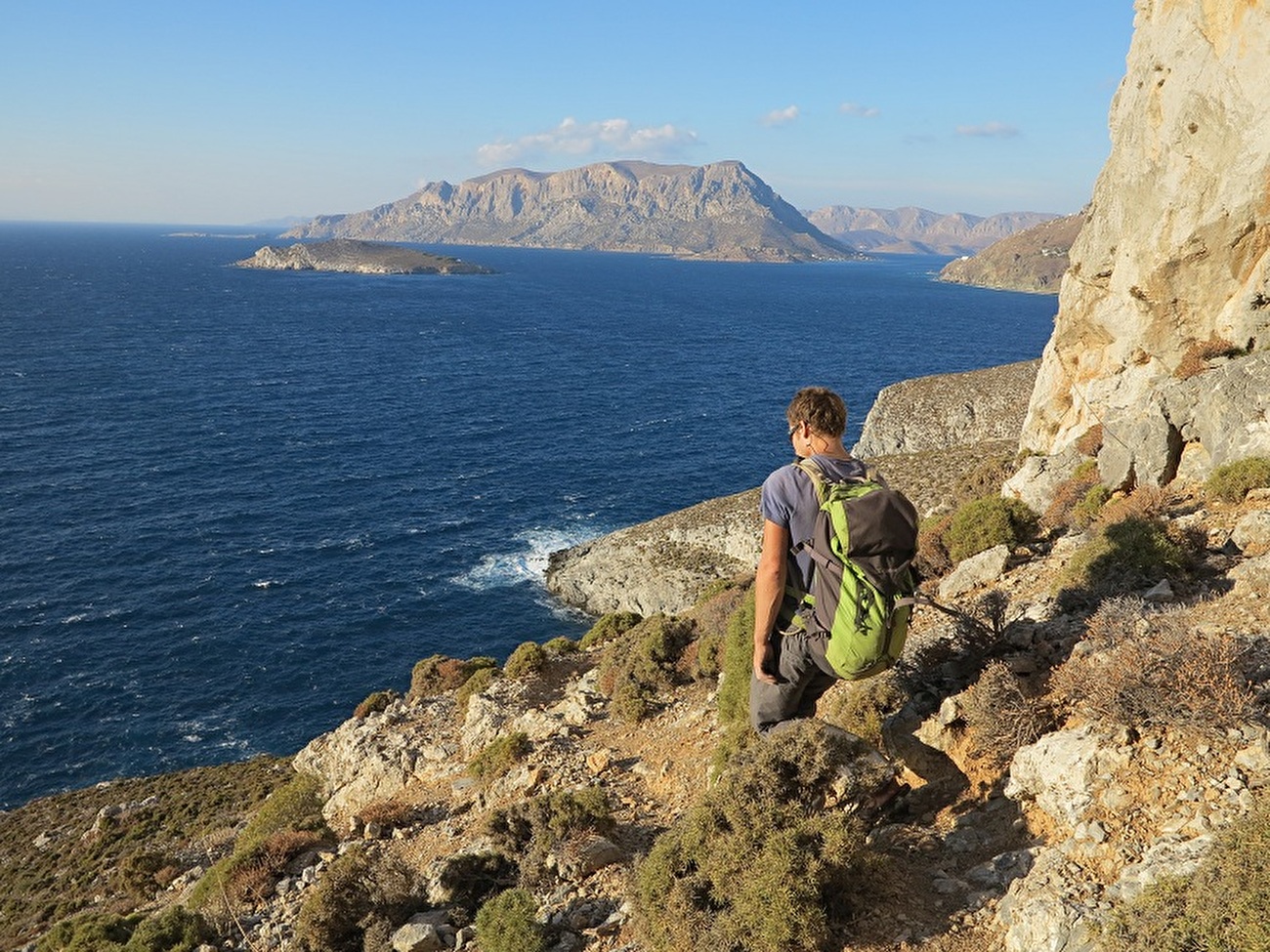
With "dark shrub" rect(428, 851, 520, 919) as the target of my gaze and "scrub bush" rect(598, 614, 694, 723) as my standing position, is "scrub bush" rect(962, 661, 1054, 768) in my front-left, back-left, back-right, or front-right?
front-left

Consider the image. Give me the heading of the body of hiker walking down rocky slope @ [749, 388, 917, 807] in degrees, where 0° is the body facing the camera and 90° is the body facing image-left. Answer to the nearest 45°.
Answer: approximately 135°

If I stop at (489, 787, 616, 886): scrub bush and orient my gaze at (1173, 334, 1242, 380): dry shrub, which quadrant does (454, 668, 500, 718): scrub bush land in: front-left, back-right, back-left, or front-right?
front-left

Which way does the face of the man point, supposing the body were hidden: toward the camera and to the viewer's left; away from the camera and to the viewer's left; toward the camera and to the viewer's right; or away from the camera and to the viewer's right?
away from the camera and to the viewer's left

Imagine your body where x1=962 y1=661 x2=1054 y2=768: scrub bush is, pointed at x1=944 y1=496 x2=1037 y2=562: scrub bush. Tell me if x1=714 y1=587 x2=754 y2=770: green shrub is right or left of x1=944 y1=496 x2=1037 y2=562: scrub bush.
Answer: left

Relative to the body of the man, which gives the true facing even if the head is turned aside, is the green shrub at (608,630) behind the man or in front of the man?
in front

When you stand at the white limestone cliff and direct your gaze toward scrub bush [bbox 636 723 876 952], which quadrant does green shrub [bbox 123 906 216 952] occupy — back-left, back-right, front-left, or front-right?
front-right

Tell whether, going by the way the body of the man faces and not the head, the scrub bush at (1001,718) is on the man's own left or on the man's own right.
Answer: on the man's own right

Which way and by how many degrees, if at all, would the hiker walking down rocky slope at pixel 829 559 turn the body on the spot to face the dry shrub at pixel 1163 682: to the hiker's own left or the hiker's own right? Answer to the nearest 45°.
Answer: approximately 135° to the hiker's own right

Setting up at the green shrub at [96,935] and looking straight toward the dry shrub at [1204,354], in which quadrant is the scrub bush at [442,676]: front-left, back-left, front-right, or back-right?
front-left
